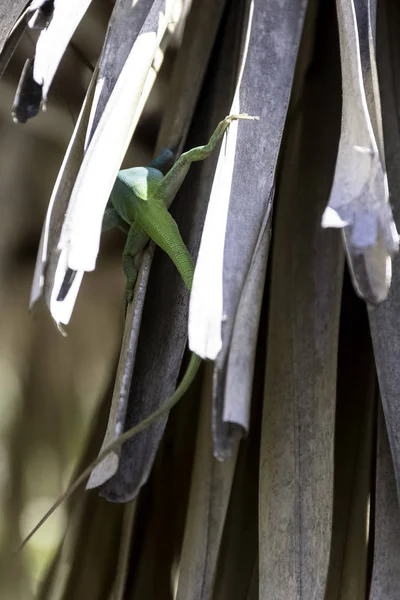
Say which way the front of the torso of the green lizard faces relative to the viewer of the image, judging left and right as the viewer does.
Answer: facing away from the viewer and to the left of the viewer
